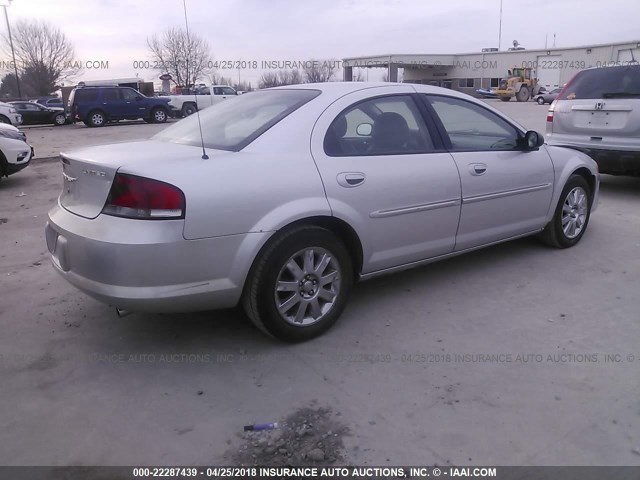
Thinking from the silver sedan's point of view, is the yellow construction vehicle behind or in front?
in front

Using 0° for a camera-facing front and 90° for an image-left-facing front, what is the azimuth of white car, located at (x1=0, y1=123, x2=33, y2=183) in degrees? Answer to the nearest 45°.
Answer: approximately 315°

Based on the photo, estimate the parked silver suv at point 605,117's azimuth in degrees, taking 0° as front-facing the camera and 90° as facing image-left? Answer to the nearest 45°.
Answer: approximately 180°

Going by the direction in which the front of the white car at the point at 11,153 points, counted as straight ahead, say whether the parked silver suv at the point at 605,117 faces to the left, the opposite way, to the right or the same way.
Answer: to the left

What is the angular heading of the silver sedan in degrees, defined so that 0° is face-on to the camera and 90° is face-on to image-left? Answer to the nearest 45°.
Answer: approximately 225°

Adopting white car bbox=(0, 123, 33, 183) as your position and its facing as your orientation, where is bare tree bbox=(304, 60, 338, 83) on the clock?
The bare tree is roughly at 9 o'clock from the white car.

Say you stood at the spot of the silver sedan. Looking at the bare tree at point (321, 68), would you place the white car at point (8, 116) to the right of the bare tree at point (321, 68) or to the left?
left

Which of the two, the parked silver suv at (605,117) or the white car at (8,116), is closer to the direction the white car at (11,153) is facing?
the parked silver suv

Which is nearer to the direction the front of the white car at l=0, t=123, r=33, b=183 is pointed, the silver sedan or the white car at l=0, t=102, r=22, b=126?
the silver sedan

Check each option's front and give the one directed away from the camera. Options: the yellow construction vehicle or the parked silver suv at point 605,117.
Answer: the parked silver suv

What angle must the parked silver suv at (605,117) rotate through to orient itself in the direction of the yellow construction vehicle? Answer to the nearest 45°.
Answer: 0° — it already faces it

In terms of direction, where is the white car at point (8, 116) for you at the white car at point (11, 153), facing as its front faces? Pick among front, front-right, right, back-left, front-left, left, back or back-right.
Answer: back-left

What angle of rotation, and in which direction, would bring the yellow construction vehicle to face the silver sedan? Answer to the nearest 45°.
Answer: approximately 45° to its left

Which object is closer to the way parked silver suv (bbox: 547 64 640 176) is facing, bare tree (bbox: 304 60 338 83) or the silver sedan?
the bare tree
